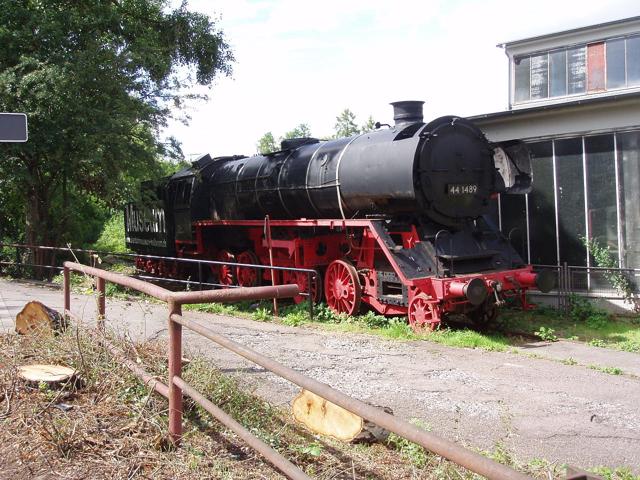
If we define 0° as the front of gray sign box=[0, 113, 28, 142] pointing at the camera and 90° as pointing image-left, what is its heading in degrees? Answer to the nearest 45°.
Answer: approximately 0°

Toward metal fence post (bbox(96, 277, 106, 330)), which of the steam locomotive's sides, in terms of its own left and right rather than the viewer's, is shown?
right

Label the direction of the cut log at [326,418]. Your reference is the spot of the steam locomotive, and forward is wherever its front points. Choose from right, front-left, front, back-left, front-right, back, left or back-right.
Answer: front-right

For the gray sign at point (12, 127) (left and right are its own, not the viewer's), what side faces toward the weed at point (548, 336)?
left

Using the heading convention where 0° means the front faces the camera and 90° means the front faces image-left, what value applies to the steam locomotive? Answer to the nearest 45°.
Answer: approximately 315°

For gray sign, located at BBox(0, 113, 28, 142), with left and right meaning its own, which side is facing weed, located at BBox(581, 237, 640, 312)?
left

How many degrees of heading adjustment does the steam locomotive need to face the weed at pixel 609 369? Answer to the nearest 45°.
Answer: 0° — it already faces it

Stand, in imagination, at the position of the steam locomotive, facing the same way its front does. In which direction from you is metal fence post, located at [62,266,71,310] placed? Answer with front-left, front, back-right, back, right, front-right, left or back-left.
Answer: right

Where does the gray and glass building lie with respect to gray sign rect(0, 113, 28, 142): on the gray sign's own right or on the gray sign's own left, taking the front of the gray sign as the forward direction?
on the gray sign's own left
